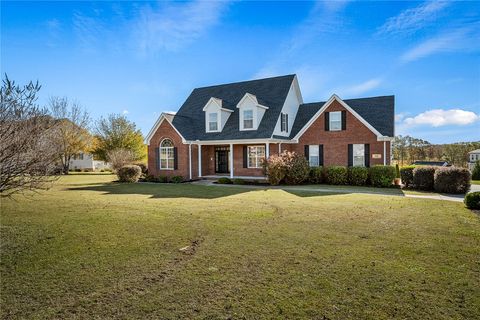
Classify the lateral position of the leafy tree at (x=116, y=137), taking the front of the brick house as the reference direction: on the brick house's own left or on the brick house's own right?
on the brick house's own right

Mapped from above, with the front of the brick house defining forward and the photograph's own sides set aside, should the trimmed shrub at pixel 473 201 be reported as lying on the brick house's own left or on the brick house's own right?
on the brick house's own left

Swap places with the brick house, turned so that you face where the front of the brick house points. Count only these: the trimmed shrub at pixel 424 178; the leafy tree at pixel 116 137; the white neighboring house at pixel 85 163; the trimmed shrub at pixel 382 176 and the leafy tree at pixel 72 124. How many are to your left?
2

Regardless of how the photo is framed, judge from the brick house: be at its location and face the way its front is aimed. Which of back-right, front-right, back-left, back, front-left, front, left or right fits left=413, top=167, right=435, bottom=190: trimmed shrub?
left

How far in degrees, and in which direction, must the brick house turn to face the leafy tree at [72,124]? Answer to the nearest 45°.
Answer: approximately 90° to its right

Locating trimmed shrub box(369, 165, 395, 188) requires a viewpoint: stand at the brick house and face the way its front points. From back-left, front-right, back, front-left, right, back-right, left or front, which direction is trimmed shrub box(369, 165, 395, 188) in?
left

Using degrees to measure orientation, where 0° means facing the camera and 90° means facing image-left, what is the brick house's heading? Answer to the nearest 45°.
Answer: approximately 45°

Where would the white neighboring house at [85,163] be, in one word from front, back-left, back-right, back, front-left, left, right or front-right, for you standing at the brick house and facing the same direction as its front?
right

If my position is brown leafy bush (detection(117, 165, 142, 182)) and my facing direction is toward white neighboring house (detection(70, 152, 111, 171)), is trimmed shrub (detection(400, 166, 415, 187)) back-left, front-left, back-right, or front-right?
back-right

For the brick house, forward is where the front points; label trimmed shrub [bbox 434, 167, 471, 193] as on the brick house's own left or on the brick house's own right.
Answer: on the brick house's own left

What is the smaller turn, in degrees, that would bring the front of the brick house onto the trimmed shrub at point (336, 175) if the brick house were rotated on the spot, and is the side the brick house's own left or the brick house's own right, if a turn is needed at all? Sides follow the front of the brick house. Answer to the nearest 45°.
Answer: approximately 90° to the brick house's own left

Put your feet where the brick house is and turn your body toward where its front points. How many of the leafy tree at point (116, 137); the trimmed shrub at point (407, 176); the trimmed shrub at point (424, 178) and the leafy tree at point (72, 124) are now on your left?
2

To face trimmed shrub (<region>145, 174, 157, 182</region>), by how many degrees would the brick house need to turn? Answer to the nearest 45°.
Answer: approximately 45° to its right
